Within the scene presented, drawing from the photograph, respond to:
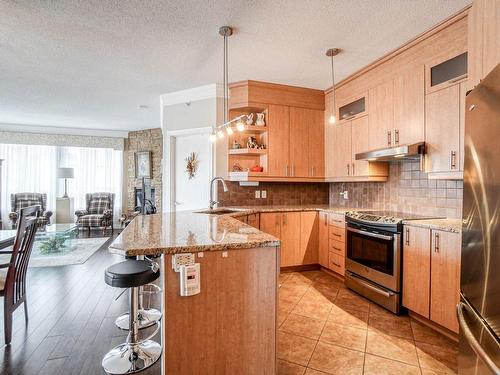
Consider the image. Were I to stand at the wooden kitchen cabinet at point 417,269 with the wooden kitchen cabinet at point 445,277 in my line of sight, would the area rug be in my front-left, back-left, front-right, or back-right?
back-right

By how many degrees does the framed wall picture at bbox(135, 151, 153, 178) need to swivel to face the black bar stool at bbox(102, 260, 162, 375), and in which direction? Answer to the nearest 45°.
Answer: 0° — it already faces it

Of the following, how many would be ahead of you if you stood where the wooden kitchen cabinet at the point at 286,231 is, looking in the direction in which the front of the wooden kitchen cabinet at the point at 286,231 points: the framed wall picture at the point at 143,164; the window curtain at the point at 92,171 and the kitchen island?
1

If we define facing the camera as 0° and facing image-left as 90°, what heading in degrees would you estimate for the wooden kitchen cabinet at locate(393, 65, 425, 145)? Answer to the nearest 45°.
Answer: approximately 45°

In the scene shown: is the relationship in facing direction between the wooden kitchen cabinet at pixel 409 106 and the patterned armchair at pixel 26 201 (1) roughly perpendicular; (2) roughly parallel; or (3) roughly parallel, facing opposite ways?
roughly perpendicular

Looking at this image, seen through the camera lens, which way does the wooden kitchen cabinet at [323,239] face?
facing the viewer and to the left of the viewer

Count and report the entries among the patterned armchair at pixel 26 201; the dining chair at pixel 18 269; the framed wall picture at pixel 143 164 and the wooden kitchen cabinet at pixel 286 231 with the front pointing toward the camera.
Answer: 3

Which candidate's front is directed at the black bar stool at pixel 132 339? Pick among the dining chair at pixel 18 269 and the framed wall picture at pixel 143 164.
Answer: the framed wall picture

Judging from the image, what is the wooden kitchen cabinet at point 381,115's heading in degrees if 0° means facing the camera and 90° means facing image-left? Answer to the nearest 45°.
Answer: approximately 45°

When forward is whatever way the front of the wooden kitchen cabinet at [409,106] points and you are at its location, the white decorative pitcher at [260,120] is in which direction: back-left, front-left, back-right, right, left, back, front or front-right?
front-right

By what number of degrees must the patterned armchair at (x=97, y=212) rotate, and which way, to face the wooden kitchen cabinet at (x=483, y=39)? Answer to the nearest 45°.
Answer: approximately 45° to its left

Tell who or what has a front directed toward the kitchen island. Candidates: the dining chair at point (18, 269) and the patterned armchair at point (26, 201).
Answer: the patterned armchair

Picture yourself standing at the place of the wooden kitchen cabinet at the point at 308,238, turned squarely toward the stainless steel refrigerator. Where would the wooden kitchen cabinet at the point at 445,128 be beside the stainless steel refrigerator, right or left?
left

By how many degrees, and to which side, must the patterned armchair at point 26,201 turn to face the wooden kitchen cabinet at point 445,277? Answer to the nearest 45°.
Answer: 0° — it already faces it

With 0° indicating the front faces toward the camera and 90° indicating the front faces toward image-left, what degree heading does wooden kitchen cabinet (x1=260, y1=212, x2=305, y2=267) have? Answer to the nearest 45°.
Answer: approximately 0°
